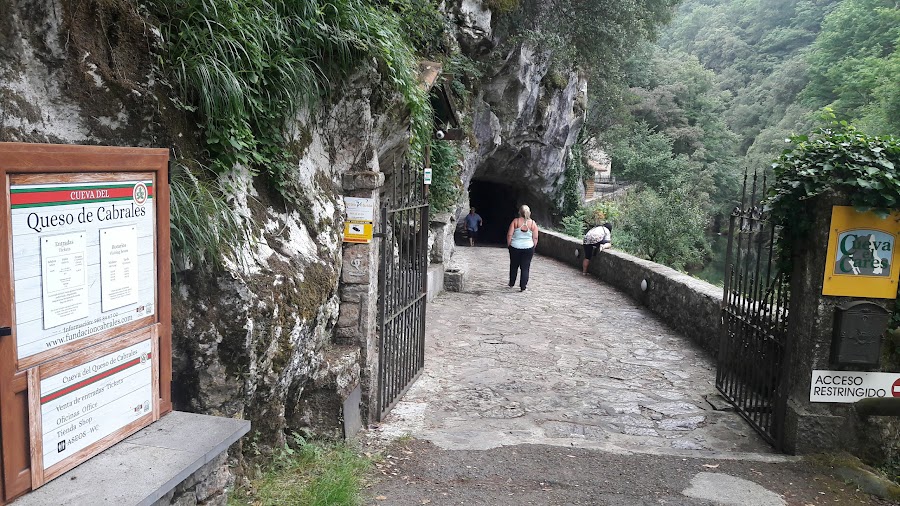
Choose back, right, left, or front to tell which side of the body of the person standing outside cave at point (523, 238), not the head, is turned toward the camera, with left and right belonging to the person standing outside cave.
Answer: back

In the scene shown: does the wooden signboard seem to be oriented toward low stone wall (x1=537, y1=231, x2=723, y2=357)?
no

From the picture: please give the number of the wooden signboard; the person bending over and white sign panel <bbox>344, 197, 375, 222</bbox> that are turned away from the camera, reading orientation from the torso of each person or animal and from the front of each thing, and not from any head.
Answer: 0

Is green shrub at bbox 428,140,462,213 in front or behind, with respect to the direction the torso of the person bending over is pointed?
behind

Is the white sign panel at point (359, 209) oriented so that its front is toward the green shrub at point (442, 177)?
no

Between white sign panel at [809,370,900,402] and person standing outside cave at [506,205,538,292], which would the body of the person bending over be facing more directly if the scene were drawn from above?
the white sign panel

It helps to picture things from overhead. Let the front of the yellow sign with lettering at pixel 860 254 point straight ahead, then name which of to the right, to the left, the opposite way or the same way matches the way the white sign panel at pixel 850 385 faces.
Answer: the same way

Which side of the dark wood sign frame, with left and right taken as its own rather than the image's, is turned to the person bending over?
left

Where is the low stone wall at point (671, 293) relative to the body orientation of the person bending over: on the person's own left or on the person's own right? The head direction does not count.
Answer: on the person's own right

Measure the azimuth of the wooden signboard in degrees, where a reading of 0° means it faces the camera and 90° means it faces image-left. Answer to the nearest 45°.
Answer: approximately 315°

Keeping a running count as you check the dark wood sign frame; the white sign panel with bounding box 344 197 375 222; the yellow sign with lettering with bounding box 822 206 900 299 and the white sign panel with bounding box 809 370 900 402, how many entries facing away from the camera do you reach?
0

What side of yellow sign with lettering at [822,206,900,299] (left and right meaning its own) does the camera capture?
front

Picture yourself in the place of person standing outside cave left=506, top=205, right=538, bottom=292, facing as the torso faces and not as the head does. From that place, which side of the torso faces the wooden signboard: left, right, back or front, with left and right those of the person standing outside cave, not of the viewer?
back

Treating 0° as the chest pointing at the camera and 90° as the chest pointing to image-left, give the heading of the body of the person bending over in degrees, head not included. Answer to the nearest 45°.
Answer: approximately 270°

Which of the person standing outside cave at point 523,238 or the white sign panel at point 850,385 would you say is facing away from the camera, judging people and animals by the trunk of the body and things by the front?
the person standing outside cave

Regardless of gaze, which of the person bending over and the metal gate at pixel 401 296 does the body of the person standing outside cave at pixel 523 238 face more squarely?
the person bending over

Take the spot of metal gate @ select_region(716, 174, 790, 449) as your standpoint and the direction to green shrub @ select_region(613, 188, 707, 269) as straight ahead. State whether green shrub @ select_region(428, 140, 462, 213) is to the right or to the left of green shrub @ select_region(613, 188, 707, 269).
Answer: left

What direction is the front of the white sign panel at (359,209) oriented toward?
toward the camera
